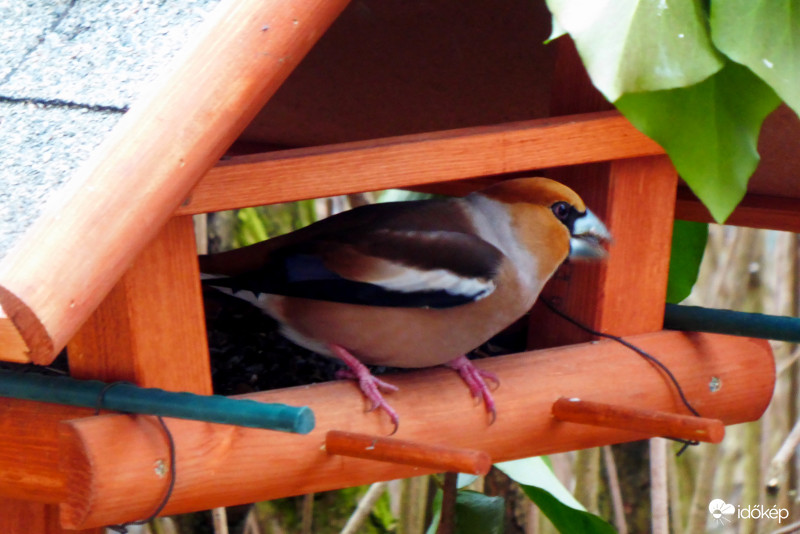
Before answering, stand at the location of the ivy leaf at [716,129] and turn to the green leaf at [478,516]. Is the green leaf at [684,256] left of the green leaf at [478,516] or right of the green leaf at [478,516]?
right

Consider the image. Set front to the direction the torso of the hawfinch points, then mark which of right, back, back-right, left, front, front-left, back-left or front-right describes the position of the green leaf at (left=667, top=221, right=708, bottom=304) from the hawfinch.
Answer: front-left

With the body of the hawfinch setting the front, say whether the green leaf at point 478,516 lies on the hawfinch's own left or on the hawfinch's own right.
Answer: on the hawfinch's own left

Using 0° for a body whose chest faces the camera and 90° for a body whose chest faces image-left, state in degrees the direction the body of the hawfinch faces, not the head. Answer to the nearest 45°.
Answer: approximately 270°
